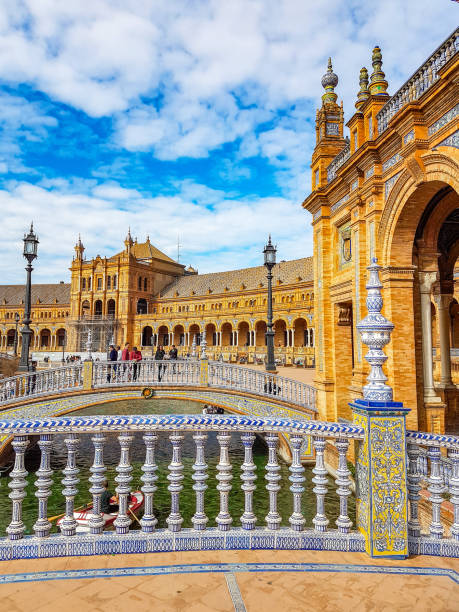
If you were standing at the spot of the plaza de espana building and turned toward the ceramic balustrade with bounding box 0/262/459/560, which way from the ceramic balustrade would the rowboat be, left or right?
right

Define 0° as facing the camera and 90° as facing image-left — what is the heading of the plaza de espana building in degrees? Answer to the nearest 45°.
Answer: approximately 45°

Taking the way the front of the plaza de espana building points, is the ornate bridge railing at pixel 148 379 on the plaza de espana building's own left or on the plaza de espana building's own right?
on the plaza de espana building's own right
